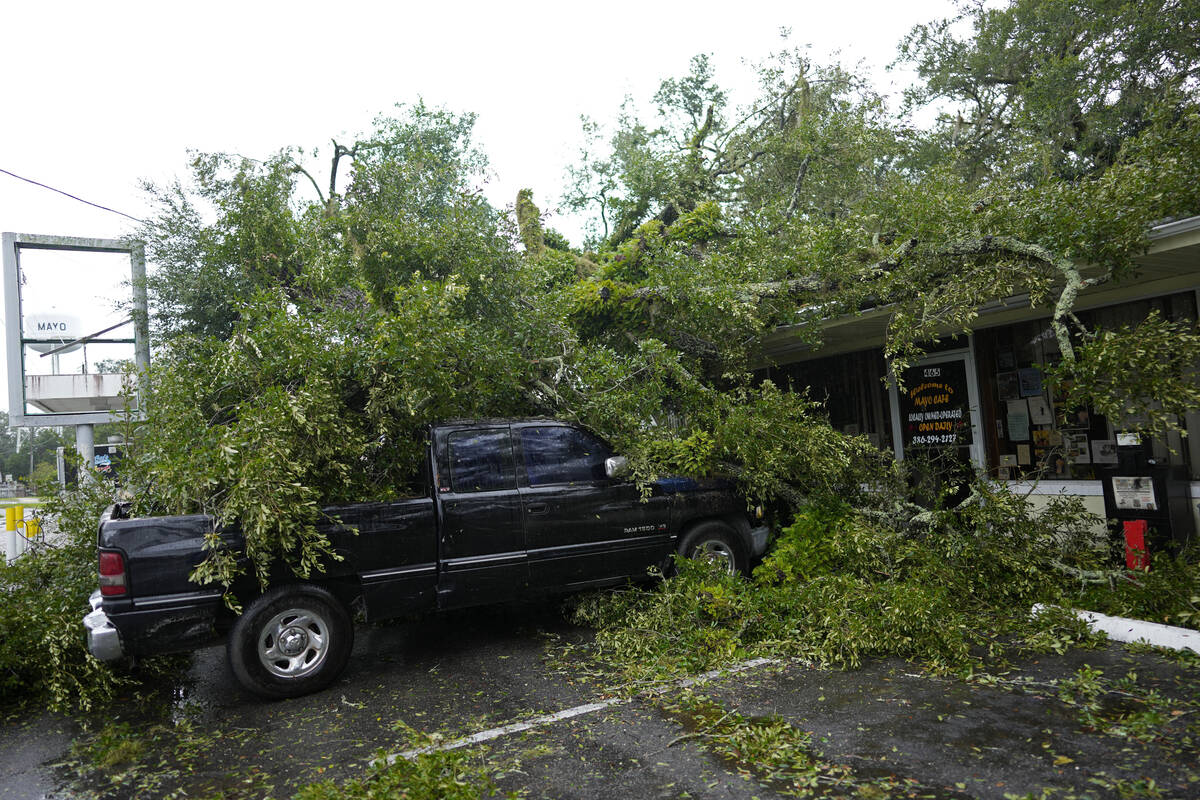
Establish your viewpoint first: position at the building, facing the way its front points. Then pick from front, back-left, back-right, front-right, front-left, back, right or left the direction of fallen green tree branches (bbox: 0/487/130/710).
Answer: front

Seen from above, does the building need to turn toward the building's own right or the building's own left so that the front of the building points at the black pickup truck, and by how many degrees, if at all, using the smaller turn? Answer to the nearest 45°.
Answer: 0° — it already faces it

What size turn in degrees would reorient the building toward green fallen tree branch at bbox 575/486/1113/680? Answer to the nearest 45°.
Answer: approximately 45° to its left

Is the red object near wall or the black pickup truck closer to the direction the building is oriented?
the black pickup truck

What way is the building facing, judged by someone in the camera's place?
facing the viewer and to the left of the viewer
